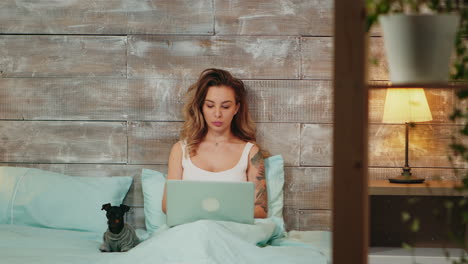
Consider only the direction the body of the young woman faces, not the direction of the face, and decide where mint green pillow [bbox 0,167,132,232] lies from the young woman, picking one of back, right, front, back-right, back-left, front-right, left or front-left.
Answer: right

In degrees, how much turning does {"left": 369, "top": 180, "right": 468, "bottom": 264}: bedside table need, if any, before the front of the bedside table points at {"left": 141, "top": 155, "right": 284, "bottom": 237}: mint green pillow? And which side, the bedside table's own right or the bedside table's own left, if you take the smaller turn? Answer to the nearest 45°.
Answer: approximately 90° to the bedside table's own right

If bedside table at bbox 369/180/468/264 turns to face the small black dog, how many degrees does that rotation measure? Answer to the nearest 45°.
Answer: approximately 45° to its right

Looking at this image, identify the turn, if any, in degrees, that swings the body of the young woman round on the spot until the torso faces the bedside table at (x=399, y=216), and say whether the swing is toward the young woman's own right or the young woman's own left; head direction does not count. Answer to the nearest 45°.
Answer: approximately 90° to the young woman's own left

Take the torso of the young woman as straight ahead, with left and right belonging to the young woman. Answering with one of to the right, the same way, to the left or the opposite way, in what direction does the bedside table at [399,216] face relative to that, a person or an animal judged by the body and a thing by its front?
the same way

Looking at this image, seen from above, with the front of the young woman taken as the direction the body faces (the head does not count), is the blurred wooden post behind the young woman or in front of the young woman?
in front

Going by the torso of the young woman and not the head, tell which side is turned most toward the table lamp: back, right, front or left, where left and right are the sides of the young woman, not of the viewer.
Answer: left

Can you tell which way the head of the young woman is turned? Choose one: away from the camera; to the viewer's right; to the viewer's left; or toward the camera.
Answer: toward the camera

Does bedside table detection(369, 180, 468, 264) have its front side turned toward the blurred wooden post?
yes

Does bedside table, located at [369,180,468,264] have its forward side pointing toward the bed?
no

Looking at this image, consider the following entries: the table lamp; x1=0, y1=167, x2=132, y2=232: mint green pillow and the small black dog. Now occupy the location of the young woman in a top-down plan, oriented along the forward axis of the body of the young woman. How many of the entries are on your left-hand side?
1

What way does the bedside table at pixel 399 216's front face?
toward the camera

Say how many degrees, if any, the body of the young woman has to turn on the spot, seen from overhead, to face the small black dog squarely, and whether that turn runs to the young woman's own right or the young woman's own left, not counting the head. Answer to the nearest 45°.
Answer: approximately 45° to the young woman's own right

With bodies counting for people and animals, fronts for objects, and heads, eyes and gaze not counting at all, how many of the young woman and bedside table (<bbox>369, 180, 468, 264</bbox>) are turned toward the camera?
2

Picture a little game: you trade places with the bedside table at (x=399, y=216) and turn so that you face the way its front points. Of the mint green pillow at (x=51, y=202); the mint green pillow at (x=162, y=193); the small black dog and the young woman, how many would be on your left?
0

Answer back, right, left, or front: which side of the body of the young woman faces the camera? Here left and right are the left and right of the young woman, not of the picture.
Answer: front

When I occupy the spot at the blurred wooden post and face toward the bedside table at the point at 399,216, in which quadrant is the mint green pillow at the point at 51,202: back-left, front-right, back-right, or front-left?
front-left

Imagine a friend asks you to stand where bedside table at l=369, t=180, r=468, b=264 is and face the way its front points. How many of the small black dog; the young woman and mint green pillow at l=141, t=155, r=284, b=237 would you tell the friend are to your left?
0

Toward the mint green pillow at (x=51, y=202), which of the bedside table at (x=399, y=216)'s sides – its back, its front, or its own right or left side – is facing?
right
